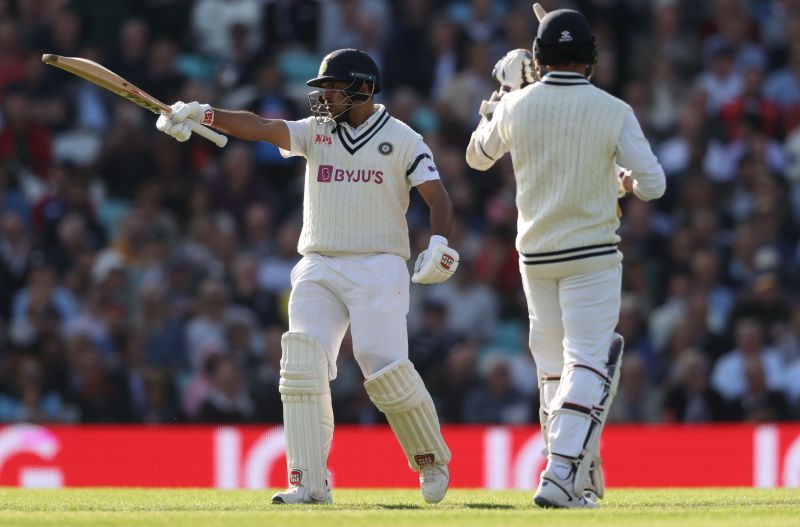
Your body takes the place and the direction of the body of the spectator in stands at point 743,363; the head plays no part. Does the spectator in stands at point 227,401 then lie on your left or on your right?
on your right

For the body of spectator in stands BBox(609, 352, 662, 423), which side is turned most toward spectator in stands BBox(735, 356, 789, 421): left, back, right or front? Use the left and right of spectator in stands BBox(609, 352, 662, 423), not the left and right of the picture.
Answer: left

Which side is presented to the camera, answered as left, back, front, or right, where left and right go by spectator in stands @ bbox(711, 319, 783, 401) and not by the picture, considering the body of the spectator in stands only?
front

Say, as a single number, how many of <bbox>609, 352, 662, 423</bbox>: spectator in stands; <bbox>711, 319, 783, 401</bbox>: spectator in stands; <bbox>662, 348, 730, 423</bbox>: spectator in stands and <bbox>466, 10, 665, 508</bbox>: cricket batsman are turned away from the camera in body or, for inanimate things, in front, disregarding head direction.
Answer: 1

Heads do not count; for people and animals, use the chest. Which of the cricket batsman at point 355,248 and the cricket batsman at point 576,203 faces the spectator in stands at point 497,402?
the cricket batsman at point 576,203

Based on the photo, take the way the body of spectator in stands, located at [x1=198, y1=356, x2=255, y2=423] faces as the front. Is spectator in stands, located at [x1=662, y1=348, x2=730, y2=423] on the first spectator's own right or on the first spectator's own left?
on the first spectator's own left

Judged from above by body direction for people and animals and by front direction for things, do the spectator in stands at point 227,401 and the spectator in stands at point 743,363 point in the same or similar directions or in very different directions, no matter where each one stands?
same or similar directions

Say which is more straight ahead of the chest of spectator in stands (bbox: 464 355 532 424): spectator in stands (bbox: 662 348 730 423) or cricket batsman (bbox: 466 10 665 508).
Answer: the cricket batsman

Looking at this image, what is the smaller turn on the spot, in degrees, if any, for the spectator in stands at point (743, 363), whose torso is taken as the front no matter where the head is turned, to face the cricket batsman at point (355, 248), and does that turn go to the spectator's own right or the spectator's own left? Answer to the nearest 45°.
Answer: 0° — they already face them

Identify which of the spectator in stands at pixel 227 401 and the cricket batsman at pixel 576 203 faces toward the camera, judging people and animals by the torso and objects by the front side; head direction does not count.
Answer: the spectator in stands

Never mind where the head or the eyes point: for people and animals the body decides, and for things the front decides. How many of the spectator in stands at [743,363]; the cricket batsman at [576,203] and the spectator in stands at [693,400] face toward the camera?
2

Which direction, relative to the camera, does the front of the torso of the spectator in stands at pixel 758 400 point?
toward the camera

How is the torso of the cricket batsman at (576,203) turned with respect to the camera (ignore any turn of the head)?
away from the camera

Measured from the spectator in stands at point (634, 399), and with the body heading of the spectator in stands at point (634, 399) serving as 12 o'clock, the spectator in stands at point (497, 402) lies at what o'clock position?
the spectator in stands at point (497, 402) is roughly at 3 o'clock from the spectator in stands at point (634, 399).

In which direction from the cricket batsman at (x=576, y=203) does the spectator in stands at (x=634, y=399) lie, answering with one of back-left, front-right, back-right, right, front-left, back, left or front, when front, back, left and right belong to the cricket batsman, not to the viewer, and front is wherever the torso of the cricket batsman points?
front

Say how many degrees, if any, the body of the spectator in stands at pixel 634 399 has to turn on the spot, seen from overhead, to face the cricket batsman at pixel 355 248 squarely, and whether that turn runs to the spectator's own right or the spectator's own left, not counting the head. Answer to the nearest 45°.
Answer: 0° — they already face them

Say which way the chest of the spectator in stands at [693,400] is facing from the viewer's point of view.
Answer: toward the camera

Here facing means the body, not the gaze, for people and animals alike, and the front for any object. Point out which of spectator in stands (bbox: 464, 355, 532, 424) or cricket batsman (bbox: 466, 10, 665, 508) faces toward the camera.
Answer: the spectator in stands
